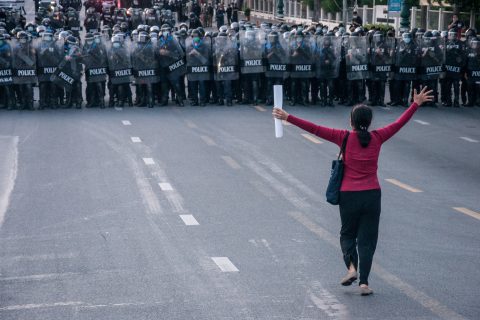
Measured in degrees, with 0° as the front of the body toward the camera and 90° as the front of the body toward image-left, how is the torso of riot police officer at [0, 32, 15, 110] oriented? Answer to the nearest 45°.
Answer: approximately 0°

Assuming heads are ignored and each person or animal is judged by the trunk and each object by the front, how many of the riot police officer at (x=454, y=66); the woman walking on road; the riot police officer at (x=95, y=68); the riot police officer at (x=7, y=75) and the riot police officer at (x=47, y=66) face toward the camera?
4

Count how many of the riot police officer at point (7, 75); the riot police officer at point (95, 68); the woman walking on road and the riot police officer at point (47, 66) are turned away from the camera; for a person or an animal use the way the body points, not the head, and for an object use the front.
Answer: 1

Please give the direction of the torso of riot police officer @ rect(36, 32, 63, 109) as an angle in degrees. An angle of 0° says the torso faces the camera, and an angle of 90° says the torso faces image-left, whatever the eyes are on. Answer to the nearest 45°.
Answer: approximately 0°

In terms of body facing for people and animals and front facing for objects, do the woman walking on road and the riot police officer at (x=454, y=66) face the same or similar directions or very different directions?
very different directions

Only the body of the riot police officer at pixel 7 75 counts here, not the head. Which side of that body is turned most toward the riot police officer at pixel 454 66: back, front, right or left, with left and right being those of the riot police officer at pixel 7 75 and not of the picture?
left

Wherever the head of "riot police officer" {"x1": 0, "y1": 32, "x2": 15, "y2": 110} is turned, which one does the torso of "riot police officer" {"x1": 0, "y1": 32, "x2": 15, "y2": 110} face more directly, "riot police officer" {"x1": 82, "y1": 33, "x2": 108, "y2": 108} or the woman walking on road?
the woman walking on road

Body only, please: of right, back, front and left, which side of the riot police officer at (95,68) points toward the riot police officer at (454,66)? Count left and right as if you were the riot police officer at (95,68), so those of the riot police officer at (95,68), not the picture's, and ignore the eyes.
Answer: left

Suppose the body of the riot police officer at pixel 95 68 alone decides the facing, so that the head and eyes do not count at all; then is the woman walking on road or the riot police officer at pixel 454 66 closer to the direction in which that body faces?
the woman walking on road

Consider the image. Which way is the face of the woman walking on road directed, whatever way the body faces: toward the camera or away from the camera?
away from the camera

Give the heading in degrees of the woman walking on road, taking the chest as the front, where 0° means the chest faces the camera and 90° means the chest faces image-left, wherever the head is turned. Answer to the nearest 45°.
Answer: approximately 180°
